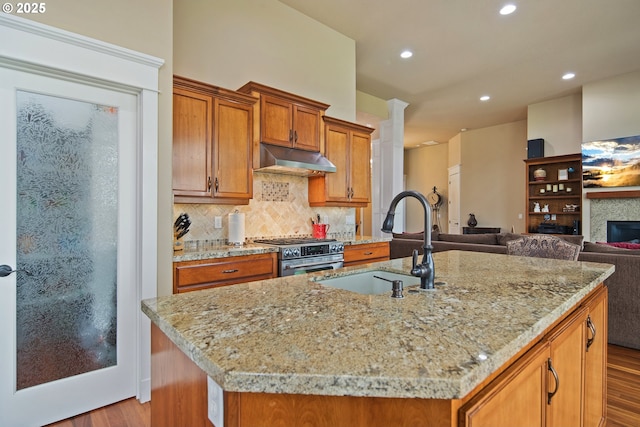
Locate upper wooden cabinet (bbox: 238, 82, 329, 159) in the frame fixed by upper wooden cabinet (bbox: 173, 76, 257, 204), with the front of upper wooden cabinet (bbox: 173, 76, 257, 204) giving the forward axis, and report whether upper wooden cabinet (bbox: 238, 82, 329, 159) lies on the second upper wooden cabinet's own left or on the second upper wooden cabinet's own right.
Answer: on the second upper wooden cabinet's own left

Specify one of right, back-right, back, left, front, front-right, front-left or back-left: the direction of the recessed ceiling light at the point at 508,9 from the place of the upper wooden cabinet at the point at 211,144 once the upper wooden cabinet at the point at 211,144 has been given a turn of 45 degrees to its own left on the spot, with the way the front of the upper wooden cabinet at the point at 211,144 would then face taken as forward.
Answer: front

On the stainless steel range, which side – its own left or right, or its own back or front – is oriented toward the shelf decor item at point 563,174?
left

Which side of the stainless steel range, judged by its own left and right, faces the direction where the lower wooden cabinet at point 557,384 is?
front

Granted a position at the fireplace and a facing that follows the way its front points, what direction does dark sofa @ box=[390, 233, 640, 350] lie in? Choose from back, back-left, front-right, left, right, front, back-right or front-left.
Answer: front

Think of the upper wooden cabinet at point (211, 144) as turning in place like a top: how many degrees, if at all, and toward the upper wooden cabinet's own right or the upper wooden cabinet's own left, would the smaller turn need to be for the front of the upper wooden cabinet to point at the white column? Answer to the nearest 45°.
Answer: approximately 90° to the upper wooden cabinet's own left

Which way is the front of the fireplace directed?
toward the camera

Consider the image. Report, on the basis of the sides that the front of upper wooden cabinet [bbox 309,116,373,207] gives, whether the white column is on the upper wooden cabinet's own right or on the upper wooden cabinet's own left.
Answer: on the upper wooden cabinet's own left

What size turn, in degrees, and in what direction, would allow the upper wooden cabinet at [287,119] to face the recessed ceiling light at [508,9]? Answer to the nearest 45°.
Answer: approximately 45° to its left

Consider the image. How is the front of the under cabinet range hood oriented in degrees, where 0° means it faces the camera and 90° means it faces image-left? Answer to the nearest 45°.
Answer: approximately 315°

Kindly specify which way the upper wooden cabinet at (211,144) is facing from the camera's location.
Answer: facing the viewer and to the right of the viewer

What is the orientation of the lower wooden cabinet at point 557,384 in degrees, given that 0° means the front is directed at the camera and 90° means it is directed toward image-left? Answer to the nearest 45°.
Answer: approximately 270°
